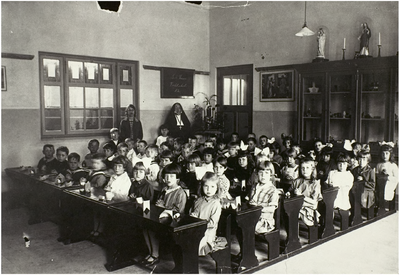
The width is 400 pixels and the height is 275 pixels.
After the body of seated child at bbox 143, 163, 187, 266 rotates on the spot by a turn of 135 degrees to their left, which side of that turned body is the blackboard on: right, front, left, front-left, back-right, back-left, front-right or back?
left

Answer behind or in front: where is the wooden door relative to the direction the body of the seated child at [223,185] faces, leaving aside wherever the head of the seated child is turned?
behind

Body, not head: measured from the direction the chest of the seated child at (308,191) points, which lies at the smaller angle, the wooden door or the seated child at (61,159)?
the seated child
